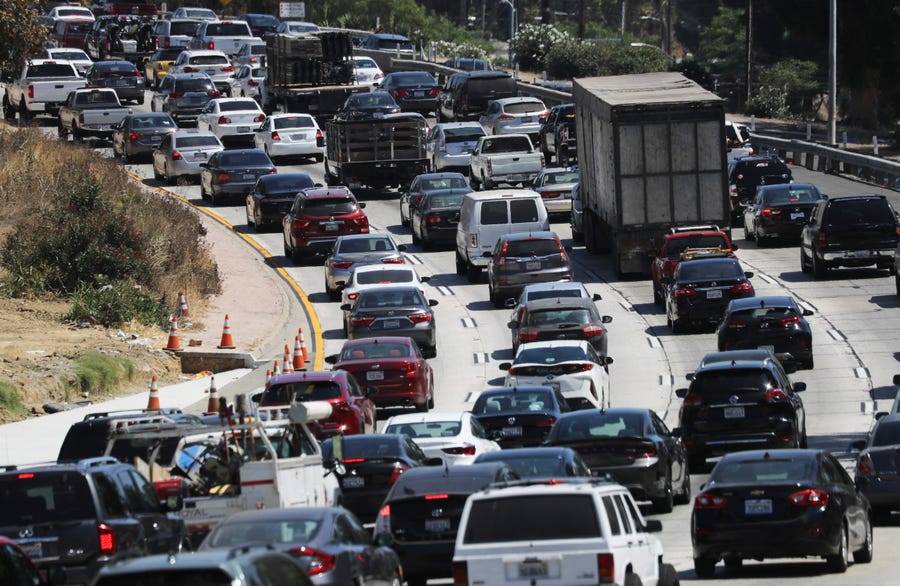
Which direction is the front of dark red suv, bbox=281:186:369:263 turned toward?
away from the camera

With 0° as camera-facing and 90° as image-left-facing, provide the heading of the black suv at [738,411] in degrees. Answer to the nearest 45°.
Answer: approximately 180°

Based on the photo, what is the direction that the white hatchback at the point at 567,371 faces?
away from the camera

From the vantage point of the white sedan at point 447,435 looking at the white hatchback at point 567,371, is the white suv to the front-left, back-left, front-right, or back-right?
back-right

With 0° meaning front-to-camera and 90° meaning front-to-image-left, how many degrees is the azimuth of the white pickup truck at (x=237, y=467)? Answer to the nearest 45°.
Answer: approximately 225°

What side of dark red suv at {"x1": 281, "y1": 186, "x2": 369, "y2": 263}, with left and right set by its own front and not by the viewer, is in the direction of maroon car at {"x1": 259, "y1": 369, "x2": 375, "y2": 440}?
back

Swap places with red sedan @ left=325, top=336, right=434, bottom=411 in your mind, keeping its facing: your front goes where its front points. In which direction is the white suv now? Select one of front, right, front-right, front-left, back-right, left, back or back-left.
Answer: back

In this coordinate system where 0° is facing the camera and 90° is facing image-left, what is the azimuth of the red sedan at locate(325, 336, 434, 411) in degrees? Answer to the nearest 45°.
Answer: approximately 180°

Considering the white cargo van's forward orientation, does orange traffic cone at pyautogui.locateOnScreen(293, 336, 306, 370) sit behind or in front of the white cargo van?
behind

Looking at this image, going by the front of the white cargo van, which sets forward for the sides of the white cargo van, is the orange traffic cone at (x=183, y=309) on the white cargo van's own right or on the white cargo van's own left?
on the white cargo van's own left

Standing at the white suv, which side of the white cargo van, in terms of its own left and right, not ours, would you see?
back

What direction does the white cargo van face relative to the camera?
away from the camera

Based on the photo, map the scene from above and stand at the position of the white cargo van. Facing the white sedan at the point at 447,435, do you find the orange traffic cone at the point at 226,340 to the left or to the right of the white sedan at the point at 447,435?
right
